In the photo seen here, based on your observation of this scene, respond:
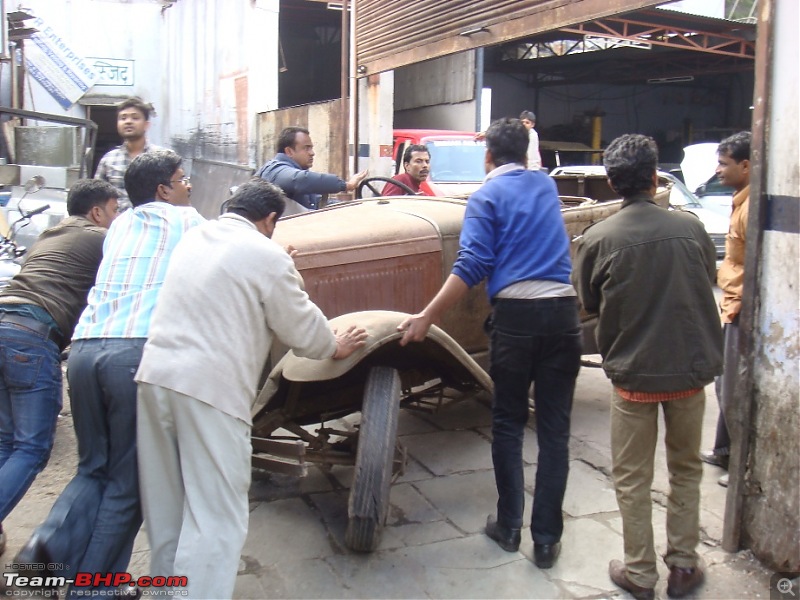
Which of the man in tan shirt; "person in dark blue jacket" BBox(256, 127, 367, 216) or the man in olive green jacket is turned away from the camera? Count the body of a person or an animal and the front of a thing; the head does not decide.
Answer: the man in olive green jacket

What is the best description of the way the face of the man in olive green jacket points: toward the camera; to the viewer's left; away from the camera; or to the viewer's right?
away from the camera

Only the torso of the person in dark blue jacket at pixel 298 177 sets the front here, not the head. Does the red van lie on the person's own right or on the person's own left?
on the person's own left

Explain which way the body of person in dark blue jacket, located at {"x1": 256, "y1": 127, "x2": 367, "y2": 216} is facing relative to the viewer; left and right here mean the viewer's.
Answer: facing to the right of the viewer

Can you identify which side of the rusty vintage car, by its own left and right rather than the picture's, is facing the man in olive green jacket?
left

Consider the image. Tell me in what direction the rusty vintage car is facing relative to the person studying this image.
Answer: facing the viewer and to the left of the viewer

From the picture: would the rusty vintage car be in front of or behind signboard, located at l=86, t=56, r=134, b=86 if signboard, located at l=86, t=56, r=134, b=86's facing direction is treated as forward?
in front

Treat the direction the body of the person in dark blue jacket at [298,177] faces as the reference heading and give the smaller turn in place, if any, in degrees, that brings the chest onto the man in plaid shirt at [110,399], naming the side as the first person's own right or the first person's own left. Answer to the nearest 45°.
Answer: approximately 90° to the first person's own right

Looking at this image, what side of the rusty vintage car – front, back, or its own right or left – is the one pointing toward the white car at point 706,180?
back

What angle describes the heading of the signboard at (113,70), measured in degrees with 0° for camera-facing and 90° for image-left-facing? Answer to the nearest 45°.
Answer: approximately 0°

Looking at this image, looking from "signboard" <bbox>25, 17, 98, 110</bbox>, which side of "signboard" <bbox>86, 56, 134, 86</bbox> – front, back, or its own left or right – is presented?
right

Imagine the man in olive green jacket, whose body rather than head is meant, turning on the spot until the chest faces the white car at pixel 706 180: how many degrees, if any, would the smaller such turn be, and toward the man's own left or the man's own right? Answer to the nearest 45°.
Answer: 0° — they already face it

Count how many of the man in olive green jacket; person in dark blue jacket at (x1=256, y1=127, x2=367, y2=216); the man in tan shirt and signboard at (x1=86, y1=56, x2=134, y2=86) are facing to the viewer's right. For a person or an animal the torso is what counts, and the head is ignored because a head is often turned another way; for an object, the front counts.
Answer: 1

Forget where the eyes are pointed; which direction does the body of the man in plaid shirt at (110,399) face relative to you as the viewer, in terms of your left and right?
facing away from the viewer and to the right of the viewer

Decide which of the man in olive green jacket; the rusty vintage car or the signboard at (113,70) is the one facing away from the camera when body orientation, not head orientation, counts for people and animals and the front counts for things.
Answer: the man in olive green jacket

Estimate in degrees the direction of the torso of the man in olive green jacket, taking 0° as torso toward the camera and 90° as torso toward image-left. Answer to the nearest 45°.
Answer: approximately 180°

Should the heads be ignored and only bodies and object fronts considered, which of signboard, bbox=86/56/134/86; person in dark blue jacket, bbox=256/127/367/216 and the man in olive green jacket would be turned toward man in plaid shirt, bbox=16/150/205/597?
the signboard

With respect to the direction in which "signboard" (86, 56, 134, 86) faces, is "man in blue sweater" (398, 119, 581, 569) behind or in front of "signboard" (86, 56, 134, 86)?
in front

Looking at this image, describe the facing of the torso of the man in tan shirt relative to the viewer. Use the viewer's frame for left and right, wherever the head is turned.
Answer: facing to the left of the viewer

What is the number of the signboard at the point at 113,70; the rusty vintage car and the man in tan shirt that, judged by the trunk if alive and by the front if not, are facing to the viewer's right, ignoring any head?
0
